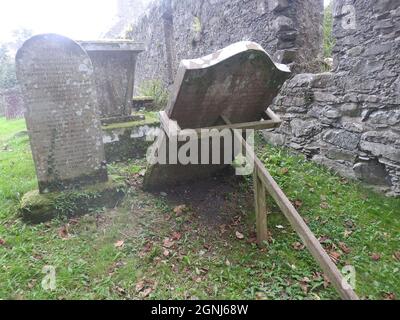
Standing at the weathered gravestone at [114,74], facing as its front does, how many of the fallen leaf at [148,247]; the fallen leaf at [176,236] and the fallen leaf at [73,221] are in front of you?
3

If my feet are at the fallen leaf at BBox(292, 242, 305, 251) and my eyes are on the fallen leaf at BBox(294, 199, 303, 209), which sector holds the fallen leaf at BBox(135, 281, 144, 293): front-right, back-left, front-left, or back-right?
back-left

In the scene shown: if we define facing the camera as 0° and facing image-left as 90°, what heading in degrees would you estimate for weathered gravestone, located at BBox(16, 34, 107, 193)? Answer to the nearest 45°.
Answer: approximately 0°

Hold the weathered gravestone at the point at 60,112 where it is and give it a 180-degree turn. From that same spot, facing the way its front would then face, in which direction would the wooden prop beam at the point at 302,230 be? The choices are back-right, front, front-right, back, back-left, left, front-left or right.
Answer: back-right

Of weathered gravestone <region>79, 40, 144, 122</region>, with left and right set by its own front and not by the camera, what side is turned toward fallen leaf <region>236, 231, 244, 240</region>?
front

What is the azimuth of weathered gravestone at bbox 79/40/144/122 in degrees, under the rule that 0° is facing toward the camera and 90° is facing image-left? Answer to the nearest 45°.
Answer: approximately 0°

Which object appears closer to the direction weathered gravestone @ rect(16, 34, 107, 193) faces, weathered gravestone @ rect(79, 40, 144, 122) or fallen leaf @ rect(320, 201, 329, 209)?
the fallen leaf

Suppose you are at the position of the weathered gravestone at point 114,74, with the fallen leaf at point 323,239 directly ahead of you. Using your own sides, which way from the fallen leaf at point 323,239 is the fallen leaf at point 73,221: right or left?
right

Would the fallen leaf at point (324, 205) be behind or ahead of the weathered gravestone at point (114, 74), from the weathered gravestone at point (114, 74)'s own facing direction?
ahead

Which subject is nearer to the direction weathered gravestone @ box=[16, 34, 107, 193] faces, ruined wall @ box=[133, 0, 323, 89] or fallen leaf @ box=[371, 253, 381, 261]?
the fallen leaf

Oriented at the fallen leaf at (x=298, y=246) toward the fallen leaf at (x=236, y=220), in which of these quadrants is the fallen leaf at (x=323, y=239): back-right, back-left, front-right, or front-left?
back-right

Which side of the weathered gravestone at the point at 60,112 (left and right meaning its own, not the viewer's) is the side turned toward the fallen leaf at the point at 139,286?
front

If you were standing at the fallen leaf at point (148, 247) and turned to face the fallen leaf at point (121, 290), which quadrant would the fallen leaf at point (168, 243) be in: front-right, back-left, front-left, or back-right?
back-left

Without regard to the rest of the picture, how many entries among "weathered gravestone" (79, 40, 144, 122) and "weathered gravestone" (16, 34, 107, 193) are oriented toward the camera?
2
